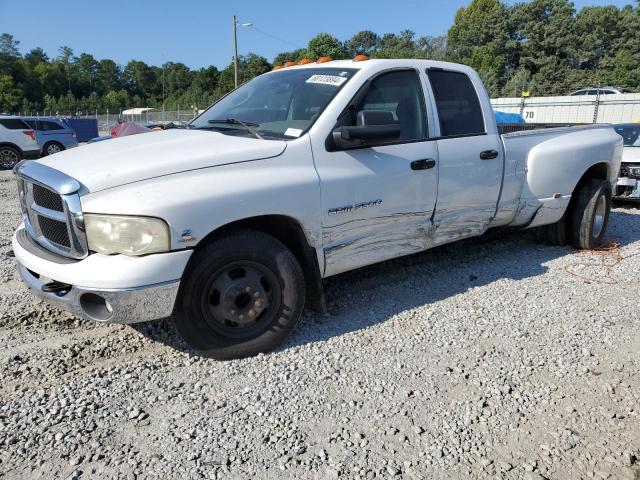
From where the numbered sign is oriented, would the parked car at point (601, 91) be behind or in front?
behind

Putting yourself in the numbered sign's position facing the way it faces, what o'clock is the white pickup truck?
The white pickup truck is roughly at 12 o'clock from the numbered sign.

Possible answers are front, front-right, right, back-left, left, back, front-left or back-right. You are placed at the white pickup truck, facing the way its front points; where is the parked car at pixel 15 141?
right

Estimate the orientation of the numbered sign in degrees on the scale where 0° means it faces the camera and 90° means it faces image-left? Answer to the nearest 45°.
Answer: approximately 0°

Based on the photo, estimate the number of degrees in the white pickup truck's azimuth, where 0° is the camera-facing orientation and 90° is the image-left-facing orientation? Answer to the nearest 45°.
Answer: approximately 45°

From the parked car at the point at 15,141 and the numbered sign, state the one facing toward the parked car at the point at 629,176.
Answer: the numbered sign

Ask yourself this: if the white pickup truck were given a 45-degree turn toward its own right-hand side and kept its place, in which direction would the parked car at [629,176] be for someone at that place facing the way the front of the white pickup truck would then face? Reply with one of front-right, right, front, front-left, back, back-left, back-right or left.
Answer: back-right

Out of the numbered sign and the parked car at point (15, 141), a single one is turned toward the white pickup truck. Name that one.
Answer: the numbered sign

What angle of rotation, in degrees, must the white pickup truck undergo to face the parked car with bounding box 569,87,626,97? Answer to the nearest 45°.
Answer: approximately 180°
